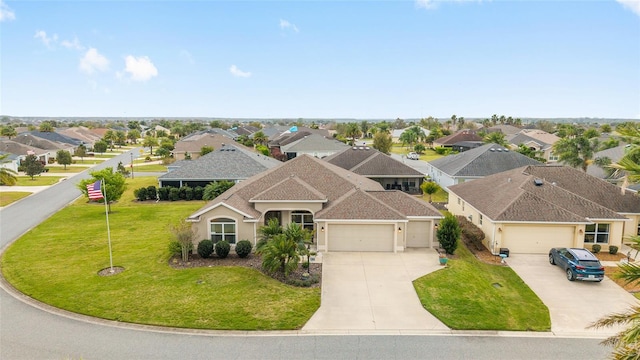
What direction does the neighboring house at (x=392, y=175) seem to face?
away from the camera

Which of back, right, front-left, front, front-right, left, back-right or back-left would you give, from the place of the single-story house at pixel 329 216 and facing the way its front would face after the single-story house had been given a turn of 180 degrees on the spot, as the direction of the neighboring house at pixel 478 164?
front-right

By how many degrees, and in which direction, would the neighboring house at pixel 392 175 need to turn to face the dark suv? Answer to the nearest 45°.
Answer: approximately 180°

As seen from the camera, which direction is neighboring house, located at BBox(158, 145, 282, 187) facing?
away from the camera

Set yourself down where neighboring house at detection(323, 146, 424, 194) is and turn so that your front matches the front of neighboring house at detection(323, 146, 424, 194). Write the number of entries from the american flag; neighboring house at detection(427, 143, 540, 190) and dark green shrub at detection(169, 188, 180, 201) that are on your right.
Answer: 1

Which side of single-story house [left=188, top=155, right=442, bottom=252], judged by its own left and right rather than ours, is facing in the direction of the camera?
front

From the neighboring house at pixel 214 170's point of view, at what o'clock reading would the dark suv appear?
The dark suv is roughly at 5 o'clock from the neighboring house.
